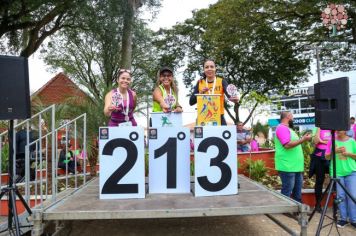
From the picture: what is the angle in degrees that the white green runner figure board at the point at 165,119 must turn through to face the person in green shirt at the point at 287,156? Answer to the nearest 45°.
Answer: approximately 135° to its left

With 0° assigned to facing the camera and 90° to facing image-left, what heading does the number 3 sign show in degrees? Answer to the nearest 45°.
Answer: approximately 0°

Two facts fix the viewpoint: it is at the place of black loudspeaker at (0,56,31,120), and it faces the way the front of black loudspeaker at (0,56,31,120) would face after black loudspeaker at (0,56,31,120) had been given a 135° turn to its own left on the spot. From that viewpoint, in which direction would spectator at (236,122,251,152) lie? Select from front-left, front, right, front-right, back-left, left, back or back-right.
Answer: front

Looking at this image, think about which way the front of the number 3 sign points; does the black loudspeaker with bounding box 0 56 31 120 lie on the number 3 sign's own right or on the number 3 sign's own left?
on the number 3 sign's own right

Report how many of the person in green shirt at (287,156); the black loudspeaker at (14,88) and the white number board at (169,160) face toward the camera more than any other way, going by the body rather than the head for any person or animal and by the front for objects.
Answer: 2

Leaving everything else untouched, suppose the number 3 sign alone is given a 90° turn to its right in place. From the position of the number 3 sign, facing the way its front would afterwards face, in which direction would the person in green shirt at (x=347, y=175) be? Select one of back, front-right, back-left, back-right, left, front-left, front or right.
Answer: back-right

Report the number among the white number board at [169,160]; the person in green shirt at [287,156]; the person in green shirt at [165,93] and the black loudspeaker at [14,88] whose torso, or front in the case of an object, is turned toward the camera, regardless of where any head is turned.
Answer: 3

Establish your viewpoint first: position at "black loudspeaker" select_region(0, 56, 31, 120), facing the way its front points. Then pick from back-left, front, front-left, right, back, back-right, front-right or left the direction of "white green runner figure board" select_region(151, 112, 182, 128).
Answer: left

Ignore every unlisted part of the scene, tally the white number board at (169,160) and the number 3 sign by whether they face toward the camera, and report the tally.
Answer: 2

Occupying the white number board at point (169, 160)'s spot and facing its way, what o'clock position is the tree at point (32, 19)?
The tree is roughly at 5 o'clock from the white number board.

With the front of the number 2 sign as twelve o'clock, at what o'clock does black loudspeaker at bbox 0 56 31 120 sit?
The black loudspeaker is roughly at 3 o'clock from the number 2 sign.
